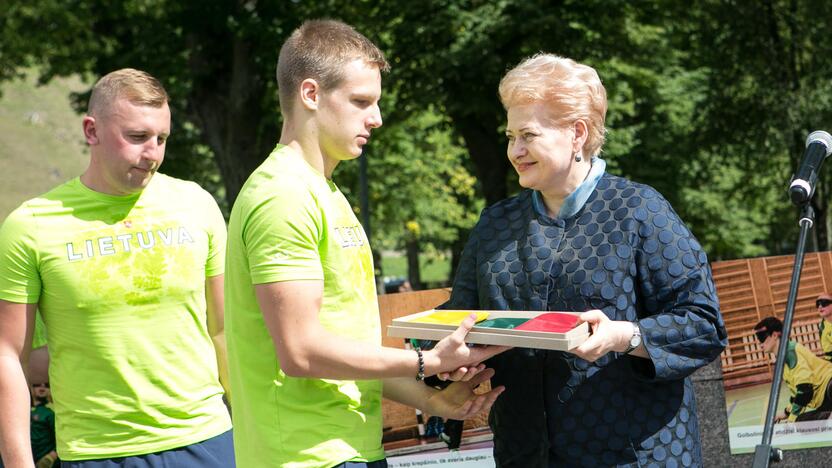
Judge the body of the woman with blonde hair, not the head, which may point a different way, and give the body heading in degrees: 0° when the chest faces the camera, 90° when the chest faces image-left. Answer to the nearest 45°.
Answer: approximately 45°

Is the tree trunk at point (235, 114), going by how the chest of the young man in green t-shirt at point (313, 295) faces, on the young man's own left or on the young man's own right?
on the young man's own left

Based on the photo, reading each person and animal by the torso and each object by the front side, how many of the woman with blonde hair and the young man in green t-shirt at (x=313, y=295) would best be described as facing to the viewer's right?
1

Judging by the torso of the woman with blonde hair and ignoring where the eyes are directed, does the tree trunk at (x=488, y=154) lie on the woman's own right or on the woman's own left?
on the woman's own right

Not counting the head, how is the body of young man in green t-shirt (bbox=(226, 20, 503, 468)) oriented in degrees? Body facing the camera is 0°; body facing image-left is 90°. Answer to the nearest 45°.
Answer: approximately 270°

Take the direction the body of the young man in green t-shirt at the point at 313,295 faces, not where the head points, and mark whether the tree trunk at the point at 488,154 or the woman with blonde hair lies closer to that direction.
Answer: the woman with blonde hair

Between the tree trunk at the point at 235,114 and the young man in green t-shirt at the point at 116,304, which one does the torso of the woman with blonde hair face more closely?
the young man in green t-shirt

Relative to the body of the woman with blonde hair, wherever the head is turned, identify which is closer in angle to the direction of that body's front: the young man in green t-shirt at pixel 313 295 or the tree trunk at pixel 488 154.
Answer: the young man in green t-shirt

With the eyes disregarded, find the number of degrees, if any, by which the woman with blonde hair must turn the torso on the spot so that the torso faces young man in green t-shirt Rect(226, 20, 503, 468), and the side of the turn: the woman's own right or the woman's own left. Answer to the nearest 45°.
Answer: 0° — they already face them

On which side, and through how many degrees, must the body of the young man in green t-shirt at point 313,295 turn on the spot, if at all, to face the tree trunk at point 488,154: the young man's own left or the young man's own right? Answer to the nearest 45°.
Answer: approximately 90° to the young man's own left

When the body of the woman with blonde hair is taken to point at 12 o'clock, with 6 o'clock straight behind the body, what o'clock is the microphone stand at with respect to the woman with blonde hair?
The microphone stand is roughly at 8 o'clock from the woman with blonde hair.

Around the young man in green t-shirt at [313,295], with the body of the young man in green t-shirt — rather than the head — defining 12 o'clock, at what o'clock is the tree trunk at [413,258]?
The tree trunk is roughly at 9 o'clock from the young man in green t-shirt.

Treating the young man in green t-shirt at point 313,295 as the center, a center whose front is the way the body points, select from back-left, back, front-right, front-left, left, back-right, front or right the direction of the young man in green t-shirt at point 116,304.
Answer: back-left

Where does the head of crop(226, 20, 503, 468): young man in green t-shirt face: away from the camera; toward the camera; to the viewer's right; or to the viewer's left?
to the viewer's right
